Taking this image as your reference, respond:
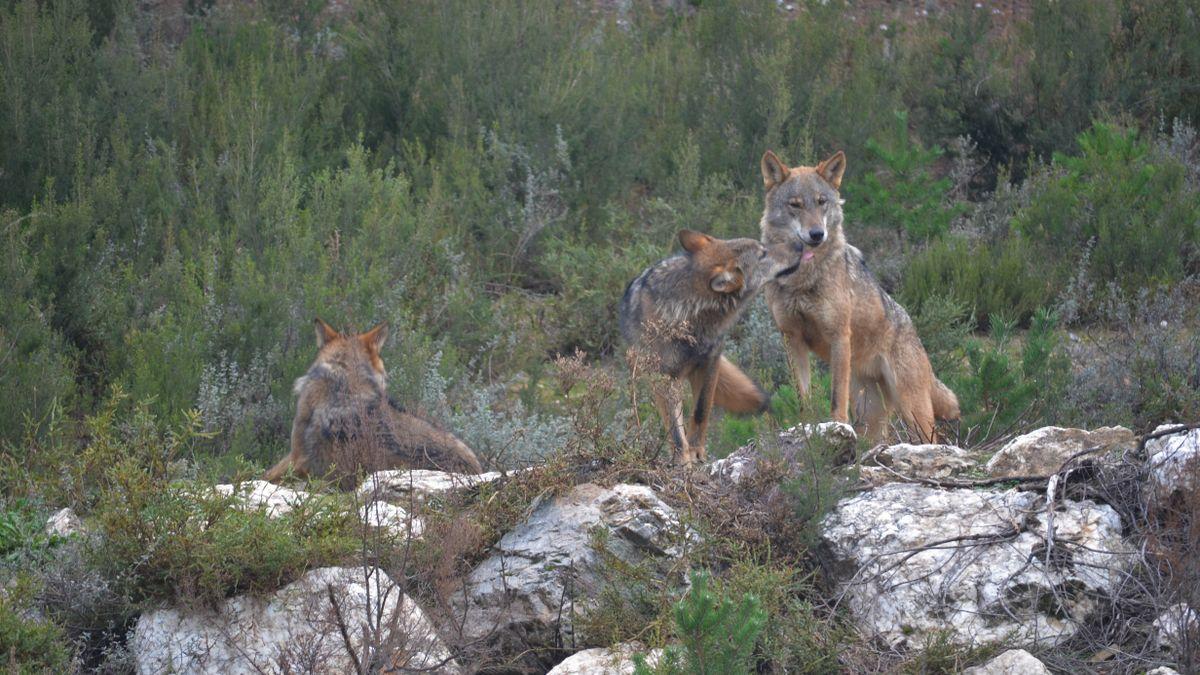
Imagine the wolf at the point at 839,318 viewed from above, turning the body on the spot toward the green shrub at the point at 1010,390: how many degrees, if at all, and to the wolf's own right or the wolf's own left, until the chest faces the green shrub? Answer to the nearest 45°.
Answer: approximately 90° to the wolf's own left

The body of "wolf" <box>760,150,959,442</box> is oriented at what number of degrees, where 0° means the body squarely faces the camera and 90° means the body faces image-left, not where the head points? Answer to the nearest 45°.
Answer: approximately 45°

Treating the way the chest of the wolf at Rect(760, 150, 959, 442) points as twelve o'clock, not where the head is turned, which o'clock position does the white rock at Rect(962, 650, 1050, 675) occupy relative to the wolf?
The white rock is roughly at 10 o'clock from the wolf.

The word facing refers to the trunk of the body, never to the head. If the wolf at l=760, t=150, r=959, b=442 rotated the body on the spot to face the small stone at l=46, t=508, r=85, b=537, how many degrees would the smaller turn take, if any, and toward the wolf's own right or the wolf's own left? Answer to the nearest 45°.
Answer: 0° — it already faces it

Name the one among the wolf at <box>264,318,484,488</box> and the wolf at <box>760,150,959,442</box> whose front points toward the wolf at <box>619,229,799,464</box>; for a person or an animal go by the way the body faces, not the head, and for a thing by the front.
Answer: the wolf at <box>760,150,959,442</box>

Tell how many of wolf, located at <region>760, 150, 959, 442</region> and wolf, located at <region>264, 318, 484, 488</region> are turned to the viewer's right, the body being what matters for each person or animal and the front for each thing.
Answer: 0

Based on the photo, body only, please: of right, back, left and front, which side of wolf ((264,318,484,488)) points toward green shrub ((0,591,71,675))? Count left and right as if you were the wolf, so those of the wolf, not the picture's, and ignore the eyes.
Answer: left

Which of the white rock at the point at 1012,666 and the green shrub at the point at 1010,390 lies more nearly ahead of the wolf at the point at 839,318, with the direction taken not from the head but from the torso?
the white rock

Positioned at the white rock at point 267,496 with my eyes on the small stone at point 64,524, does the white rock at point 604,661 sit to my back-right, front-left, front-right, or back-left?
back-left

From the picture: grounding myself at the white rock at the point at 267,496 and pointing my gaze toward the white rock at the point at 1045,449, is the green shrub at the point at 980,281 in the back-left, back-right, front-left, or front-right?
front-left

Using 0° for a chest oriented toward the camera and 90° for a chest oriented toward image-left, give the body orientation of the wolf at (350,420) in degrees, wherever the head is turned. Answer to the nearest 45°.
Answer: approximately 135°
